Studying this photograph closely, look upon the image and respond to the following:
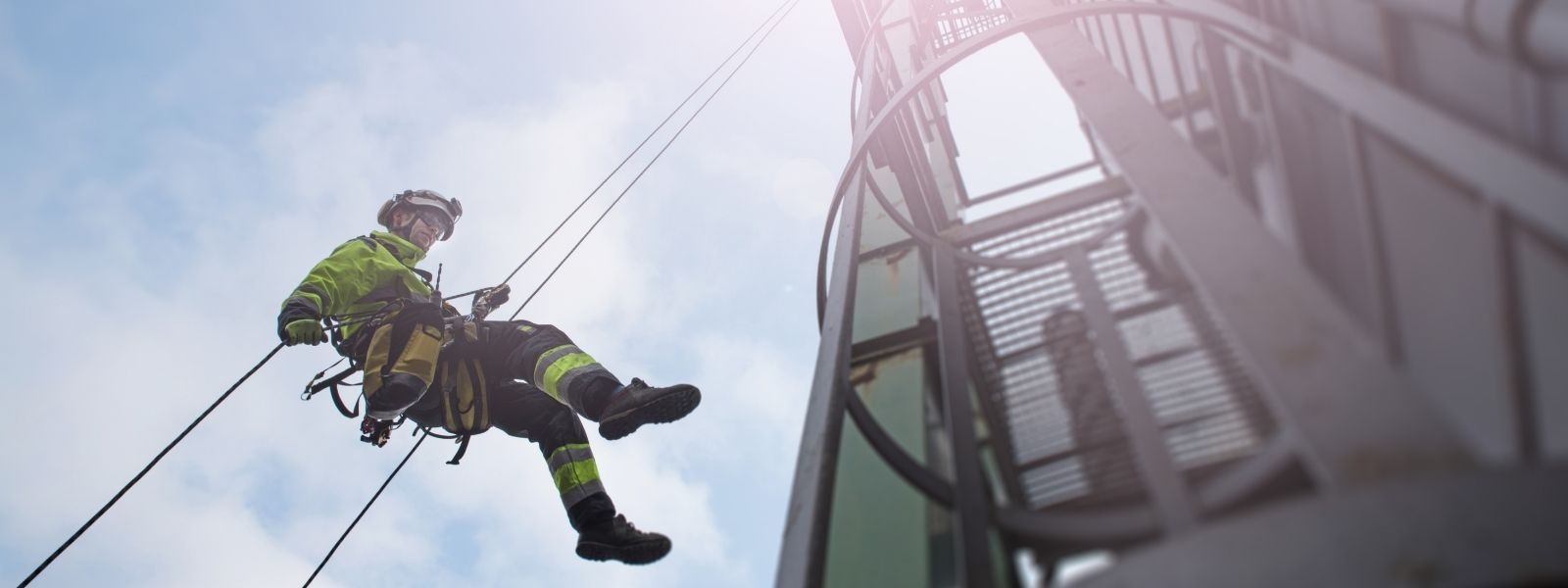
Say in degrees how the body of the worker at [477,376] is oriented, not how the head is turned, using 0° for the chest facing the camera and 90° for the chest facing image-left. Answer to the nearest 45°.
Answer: approximately 270°

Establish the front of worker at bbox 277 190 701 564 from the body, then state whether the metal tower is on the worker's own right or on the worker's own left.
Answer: on the worker's own right
